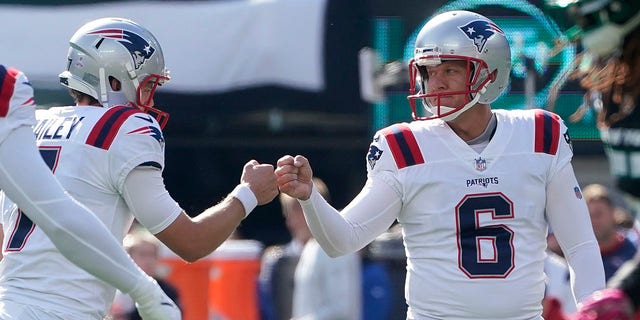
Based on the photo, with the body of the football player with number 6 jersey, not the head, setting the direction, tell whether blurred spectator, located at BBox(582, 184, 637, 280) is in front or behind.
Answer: behind

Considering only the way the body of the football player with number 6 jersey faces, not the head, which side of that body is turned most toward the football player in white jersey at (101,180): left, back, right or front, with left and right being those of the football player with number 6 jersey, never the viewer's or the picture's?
right

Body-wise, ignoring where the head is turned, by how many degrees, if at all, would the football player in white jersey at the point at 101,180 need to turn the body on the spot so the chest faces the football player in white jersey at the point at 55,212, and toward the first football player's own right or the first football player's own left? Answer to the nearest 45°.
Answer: approximately 135° to the first football player's own right

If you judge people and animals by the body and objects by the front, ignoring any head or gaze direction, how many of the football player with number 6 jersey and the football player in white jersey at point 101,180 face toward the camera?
1

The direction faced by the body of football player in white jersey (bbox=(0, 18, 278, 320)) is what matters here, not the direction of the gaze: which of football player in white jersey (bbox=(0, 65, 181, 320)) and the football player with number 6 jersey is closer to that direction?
the football player with number 6 jersey

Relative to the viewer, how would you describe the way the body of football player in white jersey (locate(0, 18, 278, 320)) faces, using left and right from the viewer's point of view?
facing away from the viewer and to the right of the viewer
